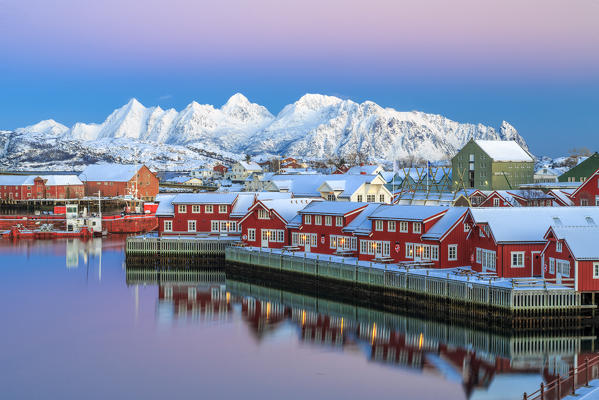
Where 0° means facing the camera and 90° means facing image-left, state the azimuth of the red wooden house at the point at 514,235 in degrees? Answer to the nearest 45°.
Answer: approximately 45°

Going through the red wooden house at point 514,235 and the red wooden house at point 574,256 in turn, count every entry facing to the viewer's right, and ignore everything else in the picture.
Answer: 0

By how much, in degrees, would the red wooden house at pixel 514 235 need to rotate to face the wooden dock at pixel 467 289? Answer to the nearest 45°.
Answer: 0° — it already faces it

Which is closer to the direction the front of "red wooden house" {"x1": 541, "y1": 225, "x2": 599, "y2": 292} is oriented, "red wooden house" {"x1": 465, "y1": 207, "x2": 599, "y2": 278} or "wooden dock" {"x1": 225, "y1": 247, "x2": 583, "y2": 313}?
the wooden dock

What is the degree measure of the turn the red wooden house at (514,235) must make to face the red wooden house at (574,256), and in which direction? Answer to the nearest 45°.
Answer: approximately 90° to its left

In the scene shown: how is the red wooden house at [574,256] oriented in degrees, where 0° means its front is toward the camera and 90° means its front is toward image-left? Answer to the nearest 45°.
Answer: approximately 45°

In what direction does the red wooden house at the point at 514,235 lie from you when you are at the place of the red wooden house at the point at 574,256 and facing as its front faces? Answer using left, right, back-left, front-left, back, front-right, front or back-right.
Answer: right
